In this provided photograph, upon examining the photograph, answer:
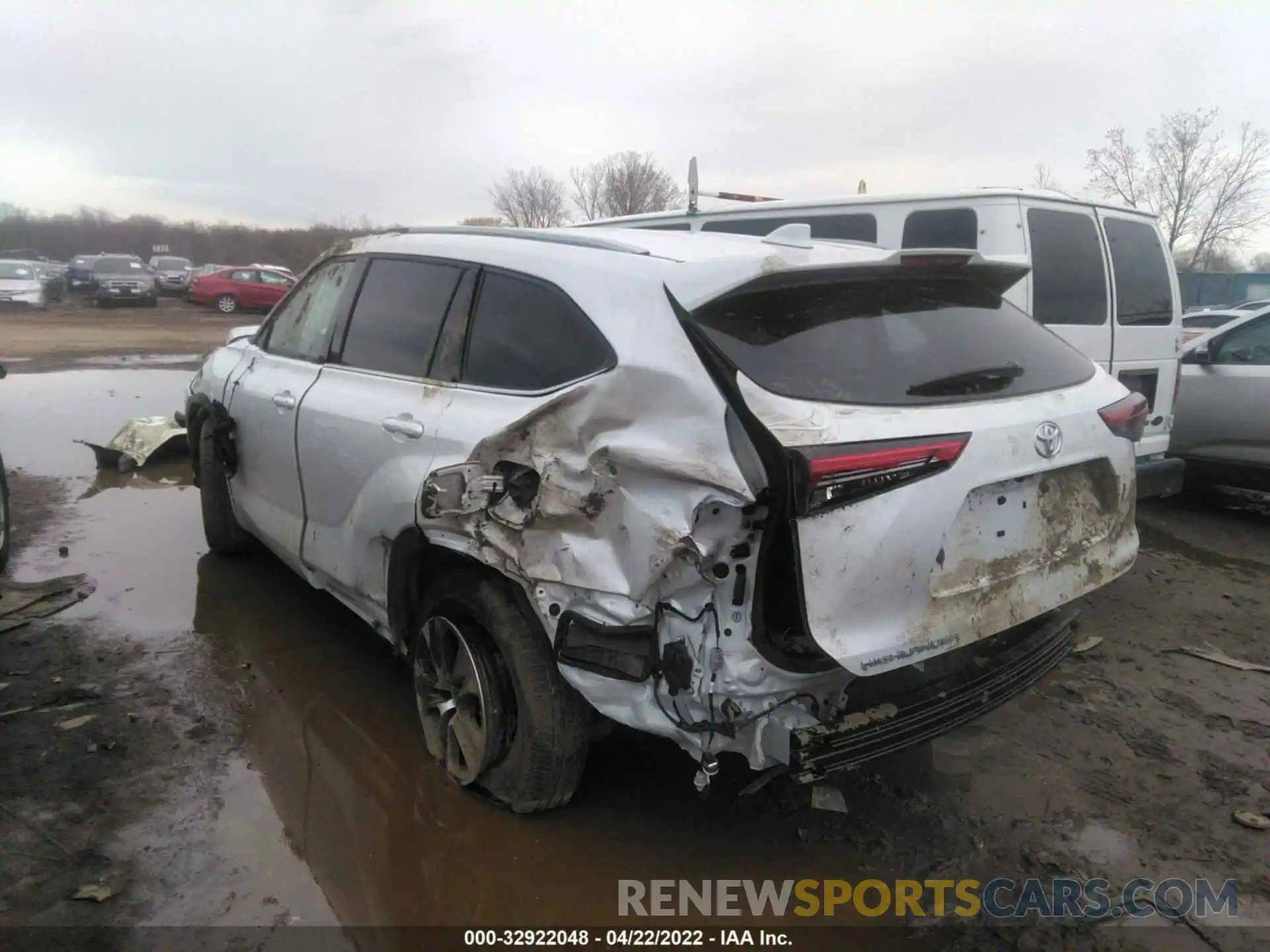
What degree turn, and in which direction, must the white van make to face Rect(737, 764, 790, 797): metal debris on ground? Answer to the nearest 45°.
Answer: approximately 135° to its left

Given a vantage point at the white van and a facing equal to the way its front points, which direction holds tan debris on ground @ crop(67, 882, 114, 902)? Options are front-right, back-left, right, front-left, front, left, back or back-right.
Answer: left

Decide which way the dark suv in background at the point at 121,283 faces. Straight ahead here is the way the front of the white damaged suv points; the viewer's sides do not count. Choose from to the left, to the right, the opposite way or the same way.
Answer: the opposite way

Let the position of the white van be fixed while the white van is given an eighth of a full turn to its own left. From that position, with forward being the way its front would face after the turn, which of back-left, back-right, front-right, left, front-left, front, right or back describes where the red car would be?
front-right

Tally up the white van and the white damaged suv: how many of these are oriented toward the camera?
0

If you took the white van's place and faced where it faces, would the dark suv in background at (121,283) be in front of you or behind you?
in front

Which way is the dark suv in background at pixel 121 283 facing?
toward the camera

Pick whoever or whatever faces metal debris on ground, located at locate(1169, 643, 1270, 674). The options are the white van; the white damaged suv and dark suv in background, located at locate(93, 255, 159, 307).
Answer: the dark suv in background

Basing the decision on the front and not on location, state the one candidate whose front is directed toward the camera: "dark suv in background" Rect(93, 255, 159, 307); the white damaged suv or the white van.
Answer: the dark suv in background

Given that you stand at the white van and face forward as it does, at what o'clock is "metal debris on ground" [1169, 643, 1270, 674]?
The metal debris on ground is roughly at 7 o'clock from the white van.

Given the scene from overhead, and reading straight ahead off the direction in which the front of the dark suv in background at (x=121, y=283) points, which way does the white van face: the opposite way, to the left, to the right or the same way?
the opposite way
